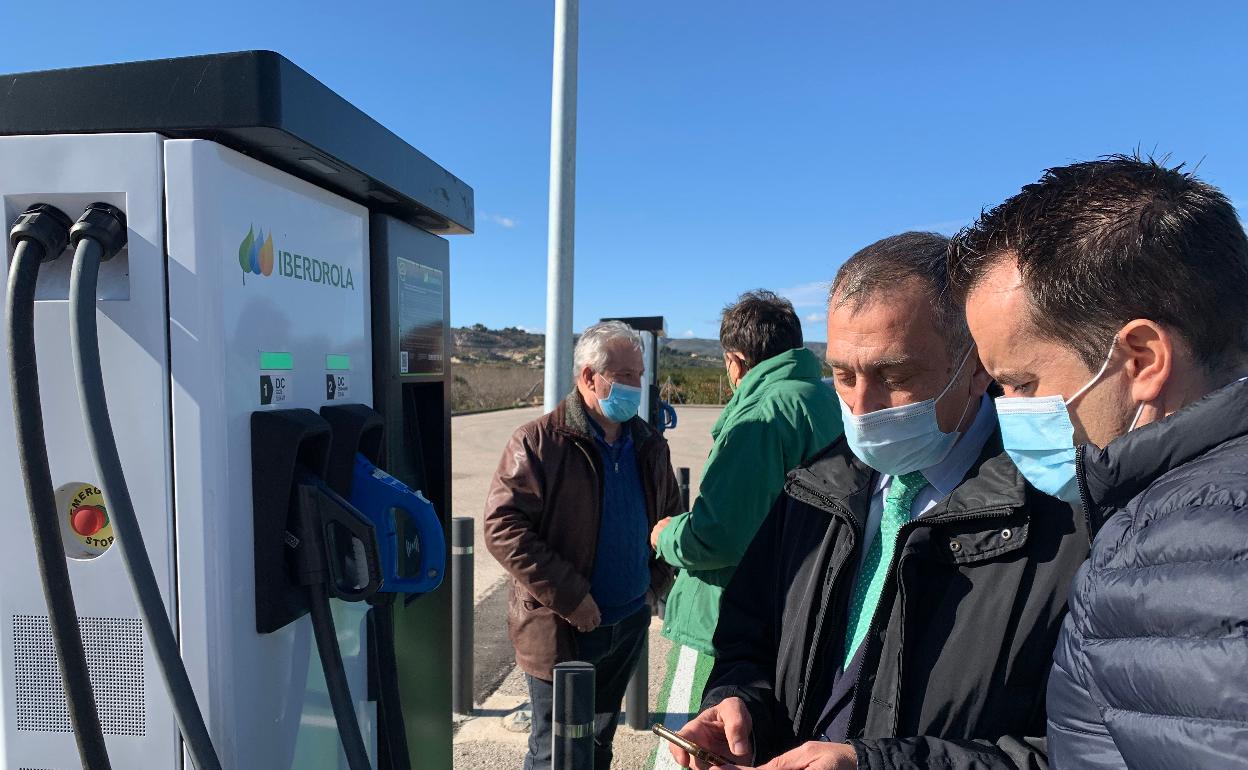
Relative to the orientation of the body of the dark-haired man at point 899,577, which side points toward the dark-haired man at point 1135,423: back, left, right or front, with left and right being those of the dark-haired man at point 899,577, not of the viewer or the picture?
left

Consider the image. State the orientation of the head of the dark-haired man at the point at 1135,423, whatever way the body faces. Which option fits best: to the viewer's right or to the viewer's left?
to the viewer's left

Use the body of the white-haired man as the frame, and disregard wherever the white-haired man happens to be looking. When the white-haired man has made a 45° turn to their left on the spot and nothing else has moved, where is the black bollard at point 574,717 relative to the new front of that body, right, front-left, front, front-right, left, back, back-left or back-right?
right

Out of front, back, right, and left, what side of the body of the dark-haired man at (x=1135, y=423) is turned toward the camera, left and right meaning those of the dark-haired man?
left

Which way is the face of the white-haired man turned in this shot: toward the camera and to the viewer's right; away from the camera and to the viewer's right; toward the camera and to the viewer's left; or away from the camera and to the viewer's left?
toward the camera and to the viewer's right

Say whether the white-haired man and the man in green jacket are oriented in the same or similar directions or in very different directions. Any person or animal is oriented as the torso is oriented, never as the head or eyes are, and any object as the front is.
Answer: very different directions

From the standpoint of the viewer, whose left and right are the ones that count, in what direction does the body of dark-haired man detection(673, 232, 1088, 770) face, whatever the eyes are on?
facing the viewer and to the left of the viewer

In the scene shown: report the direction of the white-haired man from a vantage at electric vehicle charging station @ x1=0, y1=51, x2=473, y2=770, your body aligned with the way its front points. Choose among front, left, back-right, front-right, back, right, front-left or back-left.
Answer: left

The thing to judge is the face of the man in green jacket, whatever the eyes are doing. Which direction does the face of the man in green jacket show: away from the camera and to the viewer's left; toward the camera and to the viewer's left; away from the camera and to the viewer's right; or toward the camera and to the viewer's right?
away from the camera and to the viewer's left

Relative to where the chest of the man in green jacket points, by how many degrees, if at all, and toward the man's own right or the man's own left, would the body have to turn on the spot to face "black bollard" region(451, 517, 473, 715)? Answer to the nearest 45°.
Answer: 0° — they already face it

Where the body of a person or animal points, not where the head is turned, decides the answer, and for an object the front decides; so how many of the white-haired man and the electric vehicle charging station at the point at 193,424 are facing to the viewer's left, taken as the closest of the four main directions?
0

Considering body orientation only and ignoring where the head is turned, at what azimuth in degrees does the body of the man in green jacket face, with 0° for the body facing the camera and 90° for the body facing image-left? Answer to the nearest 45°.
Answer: approximately 135°

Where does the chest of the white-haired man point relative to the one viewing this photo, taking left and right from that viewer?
facing the viewer and to the right of the viewer

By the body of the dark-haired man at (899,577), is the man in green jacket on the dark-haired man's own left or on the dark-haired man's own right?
on the dark-haired man's own right
